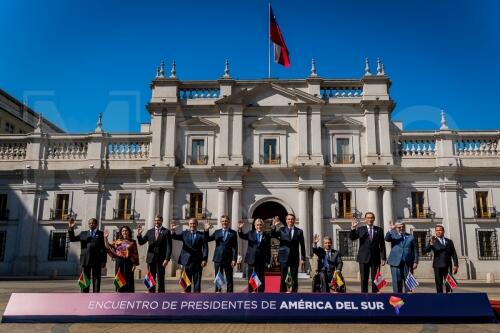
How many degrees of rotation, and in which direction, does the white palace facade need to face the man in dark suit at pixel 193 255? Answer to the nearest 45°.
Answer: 0° — it already faces them

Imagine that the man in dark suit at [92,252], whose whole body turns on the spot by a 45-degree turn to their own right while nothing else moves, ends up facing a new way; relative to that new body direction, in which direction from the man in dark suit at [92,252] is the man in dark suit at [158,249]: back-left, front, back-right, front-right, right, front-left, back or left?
back-left

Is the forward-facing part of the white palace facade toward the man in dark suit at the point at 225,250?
yes

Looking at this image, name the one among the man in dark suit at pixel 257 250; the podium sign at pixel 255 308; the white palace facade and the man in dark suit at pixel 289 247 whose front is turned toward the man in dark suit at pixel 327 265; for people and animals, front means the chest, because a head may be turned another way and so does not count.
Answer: the white palace facade

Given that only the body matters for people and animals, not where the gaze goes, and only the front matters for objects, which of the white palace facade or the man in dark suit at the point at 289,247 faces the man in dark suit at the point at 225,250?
the white palace facade

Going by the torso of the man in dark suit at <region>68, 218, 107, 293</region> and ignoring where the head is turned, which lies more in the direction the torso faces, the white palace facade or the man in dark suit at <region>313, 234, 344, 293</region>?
the man in dark suit

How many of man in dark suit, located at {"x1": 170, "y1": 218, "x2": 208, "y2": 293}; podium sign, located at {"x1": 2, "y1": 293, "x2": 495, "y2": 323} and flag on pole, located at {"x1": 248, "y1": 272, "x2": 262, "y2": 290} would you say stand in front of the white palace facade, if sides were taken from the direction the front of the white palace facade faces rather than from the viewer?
3

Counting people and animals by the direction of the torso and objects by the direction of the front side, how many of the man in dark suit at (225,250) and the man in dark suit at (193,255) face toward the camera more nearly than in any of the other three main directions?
2

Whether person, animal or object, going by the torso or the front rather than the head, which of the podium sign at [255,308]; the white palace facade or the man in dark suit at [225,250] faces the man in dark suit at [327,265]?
the white palace facade
